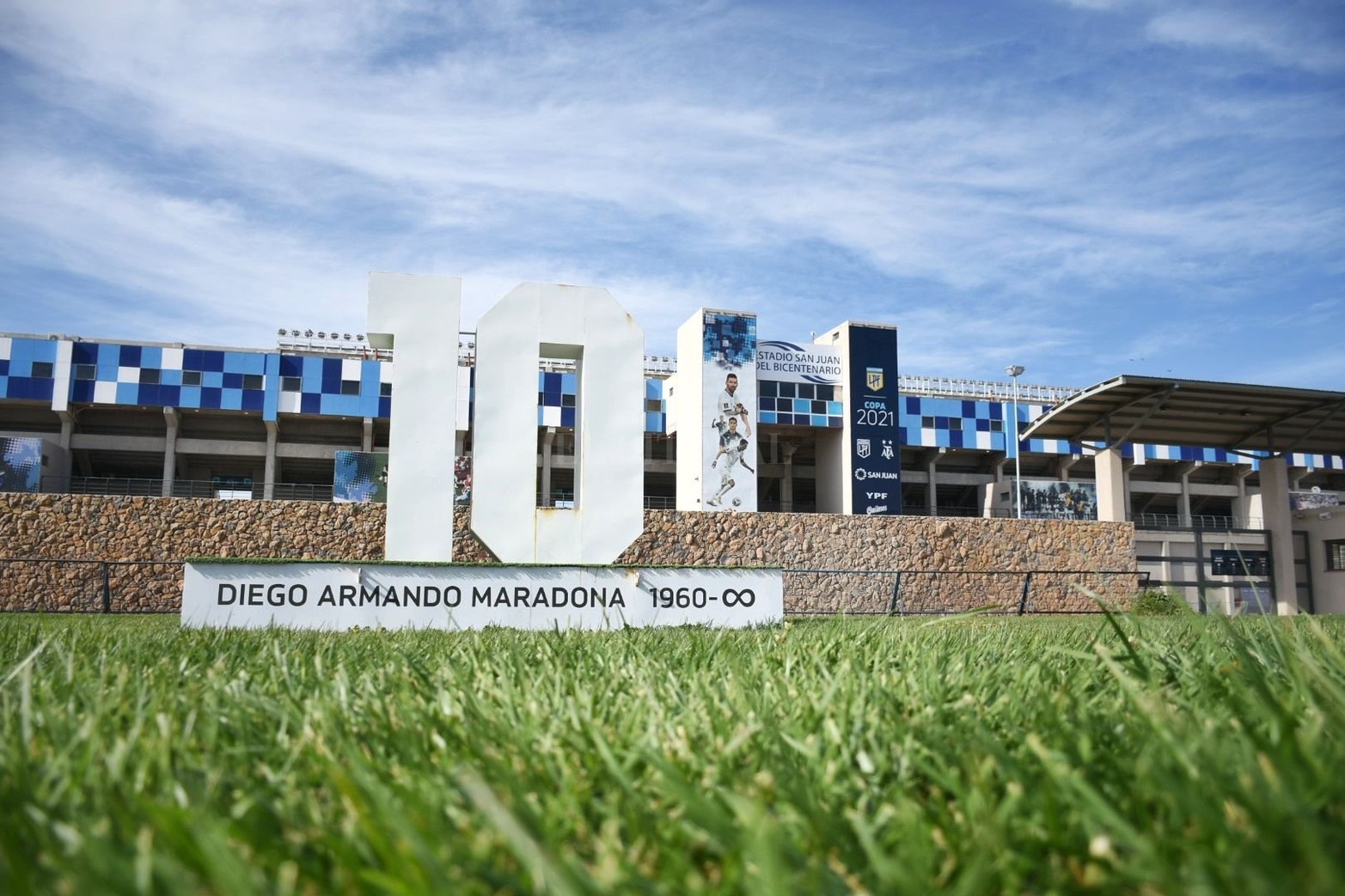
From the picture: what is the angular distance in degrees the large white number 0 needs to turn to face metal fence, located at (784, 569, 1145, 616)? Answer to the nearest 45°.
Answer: approximately 135° to its left

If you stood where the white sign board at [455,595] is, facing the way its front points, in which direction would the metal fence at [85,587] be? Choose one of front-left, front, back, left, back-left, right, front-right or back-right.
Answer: back-right

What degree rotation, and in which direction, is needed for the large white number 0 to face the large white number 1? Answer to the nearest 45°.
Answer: approximately 90° to its right

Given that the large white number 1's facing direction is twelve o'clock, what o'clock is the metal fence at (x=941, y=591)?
The metal fence is roughly at 8 o'clock from the large white number 1.

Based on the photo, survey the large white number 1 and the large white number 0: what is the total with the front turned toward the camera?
2

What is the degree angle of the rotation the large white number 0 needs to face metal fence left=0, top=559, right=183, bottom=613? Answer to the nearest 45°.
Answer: approximately 135° to its right

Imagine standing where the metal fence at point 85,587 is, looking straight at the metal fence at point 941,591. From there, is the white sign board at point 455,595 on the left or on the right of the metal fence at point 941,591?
right

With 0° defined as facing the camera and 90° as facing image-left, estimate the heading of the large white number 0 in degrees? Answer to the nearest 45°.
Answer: approximately 0°
